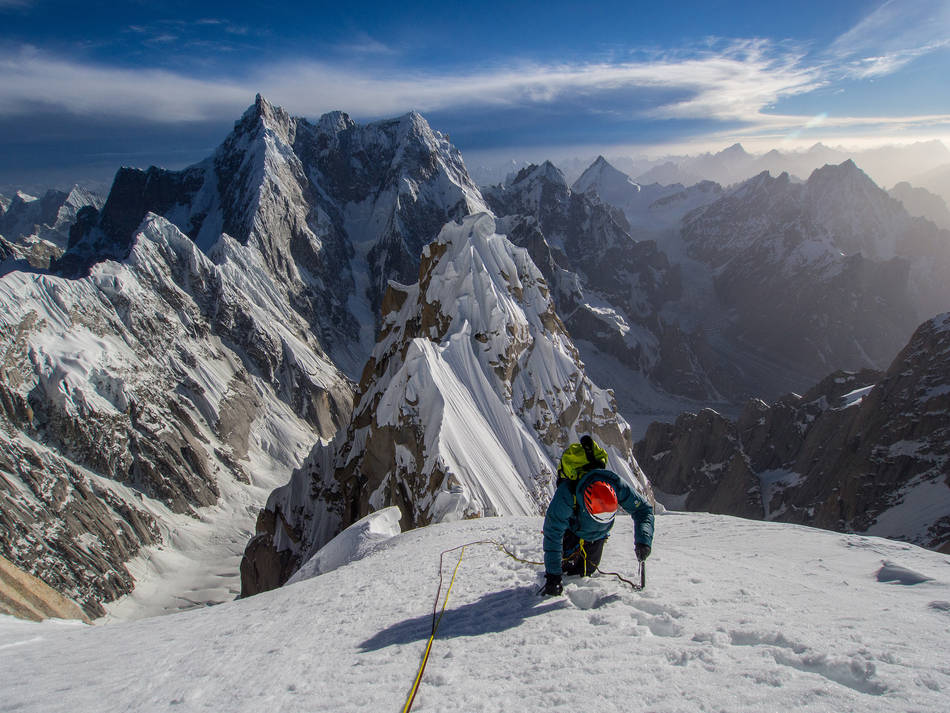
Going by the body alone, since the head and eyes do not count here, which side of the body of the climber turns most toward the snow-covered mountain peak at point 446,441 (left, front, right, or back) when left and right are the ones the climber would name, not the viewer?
back

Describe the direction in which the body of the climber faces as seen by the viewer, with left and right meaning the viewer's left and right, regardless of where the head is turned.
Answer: facing the viewer
